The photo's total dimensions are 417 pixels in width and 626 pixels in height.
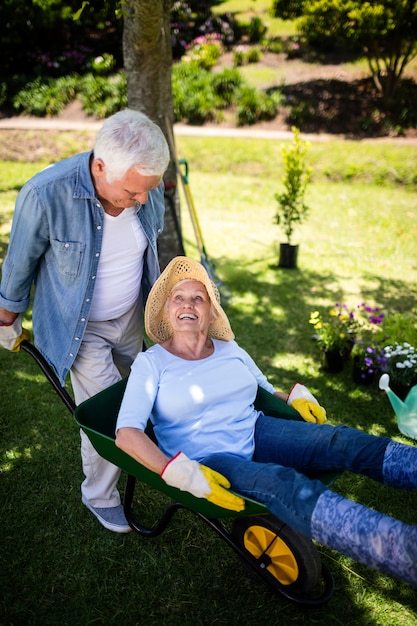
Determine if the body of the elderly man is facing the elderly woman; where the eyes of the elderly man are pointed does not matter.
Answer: yes

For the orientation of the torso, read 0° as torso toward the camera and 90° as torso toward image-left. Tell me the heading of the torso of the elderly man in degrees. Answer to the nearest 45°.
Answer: approximately 315°

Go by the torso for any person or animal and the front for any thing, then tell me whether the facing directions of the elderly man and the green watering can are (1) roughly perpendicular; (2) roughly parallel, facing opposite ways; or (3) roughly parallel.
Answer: roughly parallel, facing opposite ways

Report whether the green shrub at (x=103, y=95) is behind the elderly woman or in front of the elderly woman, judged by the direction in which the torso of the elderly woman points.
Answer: behind

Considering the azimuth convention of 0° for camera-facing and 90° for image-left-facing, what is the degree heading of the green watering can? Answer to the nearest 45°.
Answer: approximately 90°

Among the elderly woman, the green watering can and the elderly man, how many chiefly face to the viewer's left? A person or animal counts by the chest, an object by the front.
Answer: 1

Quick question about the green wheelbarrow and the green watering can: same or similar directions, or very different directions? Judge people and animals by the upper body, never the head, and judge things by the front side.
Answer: very different directions

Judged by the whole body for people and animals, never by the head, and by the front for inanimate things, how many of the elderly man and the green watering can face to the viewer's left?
1

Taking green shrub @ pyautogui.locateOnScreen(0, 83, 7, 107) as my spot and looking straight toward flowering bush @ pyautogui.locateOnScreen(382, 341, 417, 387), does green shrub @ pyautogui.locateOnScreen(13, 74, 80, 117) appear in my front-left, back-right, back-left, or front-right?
front-left

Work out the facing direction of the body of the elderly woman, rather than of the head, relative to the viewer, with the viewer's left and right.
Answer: facing the viewer and to the right of the viewer

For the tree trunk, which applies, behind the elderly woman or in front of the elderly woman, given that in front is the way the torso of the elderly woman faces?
behind

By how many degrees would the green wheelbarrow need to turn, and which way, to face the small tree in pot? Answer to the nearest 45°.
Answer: approximately 135° to its left

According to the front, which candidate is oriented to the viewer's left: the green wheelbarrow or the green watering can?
the green watering can
